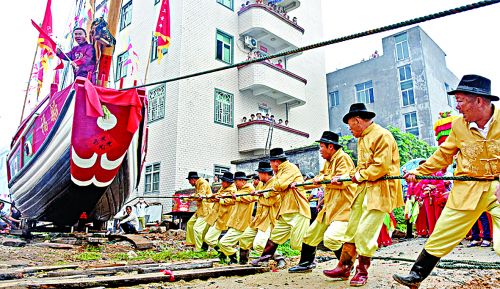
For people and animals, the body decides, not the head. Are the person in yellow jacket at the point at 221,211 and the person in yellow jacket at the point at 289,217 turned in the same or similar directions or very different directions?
same or similar directions

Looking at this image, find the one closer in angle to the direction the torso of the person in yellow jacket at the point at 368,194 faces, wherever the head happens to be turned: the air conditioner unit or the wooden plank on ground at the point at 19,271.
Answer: the wooden plank on ground

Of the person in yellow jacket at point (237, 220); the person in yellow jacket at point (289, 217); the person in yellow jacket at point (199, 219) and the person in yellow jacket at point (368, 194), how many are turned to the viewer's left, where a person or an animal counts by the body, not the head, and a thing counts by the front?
4

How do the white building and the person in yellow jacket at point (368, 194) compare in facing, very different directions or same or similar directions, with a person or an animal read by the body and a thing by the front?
very different directions

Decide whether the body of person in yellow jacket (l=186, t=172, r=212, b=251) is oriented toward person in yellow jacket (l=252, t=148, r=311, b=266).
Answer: no

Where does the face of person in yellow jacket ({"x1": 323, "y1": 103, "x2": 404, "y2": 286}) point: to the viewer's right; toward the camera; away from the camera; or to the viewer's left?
to the viewer's left

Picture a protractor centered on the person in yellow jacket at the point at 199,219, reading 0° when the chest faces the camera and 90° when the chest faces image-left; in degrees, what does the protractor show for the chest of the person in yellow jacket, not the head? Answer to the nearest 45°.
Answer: approximately 90°

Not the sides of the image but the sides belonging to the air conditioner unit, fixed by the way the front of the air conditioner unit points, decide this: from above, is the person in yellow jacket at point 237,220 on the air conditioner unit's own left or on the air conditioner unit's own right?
on the air conditioner unit's own right

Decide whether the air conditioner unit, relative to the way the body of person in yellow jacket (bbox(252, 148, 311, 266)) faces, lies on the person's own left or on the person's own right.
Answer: on the person's own right

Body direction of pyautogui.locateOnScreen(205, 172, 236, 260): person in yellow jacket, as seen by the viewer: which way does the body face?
to the viewer's left

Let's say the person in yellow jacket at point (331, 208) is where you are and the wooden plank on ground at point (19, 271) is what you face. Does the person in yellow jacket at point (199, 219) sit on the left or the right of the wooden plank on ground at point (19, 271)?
right

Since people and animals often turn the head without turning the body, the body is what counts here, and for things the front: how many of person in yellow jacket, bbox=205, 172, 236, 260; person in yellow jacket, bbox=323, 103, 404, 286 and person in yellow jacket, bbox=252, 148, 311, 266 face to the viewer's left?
3

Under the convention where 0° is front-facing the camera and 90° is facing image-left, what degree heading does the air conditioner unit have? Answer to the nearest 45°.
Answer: approximately 315°

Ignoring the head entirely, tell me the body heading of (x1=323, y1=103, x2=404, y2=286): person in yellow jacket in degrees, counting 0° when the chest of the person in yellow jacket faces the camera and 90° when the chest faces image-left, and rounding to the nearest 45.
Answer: approximately 90°
